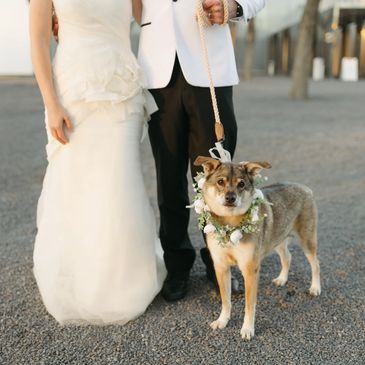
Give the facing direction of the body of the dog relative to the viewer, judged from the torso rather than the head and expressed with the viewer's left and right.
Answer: facing the viewer and to the left of the viewer
